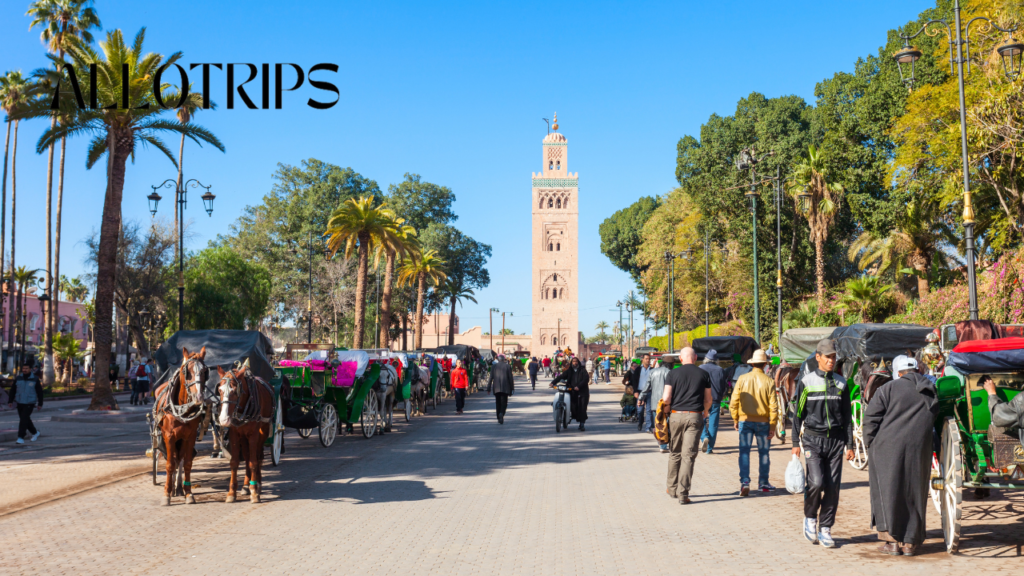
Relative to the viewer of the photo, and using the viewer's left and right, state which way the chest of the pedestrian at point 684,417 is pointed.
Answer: facing away from the viewer

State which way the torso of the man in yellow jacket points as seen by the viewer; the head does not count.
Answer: away from the camera

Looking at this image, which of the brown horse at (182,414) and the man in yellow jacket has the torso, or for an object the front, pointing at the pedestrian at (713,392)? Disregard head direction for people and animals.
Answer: the man in yellow jacket

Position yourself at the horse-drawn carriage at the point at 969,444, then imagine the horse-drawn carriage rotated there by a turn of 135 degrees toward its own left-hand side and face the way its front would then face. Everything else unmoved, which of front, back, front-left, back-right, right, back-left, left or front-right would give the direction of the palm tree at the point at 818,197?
back-right

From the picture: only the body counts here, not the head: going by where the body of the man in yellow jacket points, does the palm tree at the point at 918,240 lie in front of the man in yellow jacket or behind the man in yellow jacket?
in front

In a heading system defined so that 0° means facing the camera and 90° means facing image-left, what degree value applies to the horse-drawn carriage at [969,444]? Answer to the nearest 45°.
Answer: approximately 180°

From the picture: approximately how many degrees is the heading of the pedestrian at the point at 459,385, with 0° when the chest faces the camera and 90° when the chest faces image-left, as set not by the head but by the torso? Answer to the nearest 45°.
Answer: approximately 0°

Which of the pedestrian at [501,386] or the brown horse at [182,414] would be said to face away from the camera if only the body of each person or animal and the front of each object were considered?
the pedestrian

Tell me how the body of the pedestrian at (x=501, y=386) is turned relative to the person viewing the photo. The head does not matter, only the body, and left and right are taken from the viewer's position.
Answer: facing away from the viewer

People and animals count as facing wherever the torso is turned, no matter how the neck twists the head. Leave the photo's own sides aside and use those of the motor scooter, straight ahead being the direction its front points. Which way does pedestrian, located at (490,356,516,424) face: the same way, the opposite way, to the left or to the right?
the opposite way

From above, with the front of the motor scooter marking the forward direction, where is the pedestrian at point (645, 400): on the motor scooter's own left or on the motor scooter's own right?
on the motor scooter's own left

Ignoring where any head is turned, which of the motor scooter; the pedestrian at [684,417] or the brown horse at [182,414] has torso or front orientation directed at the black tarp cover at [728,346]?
the pedestrian

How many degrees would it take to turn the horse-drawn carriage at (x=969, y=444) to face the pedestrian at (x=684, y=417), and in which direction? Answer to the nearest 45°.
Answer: approximately 45° to its left

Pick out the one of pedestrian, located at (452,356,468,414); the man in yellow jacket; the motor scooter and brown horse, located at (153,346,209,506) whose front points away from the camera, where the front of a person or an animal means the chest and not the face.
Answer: the man in yellow jacket

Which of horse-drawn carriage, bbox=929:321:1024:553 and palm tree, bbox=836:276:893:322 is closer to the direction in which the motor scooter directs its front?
the horse-drawn carriage
